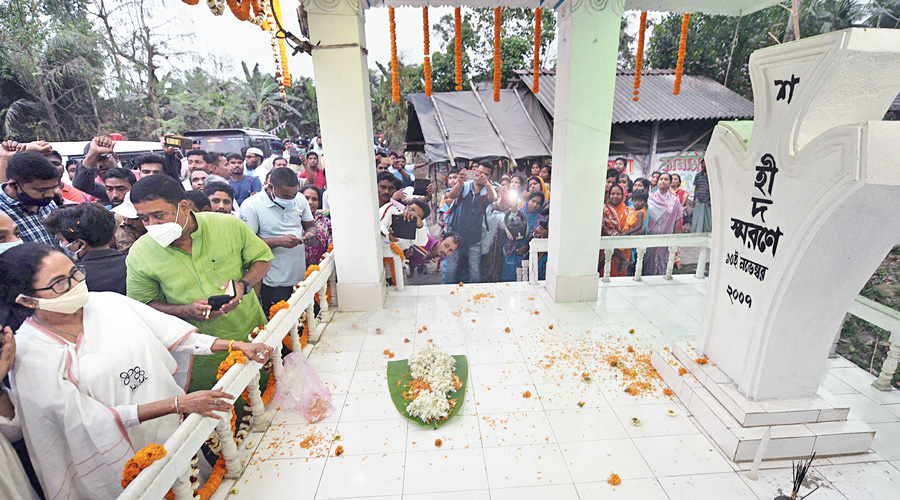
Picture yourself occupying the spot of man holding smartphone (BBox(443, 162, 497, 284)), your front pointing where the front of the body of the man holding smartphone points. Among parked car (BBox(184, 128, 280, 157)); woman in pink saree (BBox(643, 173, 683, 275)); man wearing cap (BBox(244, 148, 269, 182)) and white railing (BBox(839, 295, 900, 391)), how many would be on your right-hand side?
2

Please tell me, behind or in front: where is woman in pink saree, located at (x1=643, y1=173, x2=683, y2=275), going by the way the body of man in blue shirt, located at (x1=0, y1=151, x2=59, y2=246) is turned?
in front

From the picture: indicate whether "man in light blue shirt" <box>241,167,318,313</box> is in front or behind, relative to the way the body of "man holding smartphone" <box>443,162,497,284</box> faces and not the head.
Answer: in front

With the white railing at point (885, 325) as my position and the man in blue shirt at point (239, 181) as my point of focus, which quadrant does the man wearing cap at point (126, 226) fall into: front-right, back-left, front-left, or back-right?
front-left

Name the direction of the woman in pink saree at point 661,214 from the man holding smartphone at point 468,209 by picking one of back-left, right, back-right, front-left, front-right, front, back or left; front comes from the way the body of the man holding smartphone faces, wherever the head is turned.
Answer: left

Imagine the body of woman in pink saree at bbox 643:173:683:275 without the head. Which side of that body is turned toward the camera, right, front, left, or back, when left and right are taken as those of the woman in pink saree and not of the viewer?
front

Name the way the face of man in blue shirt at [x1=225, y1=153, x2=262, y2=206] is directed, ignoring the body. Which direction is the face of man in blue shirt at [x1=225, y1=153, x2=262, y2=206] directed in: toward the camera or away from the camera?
toward the camera

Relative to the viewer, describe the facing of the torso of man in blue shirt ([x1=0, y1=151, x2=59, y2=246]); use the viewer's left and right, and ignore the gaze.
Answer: facing the viewer and to the right of the viewer

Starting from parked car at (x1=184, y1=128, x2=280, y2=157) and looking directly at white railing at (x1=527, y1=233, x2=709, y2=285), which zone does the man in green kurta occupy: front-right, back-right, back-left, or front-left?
front-right

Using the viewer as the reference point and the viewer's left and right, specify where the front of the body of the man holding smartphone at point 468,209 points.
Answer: facing the viewer

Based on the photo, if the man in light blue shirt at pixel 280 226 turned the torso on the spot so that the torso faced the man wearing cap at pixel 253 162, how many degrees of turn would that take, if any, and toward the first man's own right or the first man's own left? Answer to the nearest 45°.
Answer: approximately 135° to the first man's own left

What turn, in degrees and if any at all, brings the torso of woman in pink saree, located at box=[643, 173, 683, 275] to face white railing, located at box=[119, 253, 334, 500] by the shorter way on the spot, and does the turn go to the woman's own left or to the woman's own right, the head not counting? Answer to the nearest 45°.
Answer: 0° — they already face it
